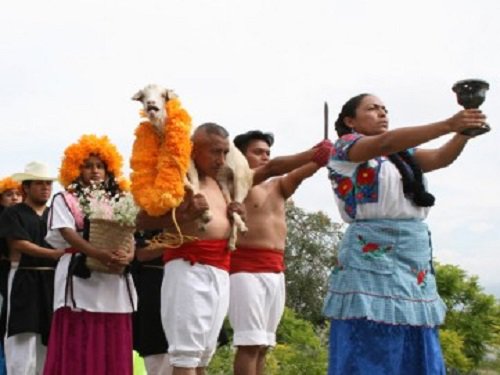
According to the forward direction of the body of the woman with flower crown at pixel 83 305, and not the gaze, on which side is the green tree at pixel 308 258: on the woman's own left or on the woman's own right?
on the woman's own left

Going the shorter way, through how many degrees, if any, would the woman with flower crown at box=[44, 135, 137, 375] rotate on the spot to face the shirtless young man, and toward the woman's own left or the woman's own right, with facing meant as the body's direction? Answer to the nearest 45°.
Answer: approximately 45° to the woman's own left

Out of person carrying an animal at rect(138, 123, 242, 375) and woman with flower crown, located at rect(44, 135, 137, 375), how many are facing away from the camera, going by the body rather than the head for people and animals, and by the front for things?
0

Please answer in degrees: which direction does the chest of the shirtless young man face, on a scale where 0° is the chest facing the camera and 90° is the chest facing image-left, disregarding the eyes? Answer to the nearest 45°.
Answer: approximately 315°

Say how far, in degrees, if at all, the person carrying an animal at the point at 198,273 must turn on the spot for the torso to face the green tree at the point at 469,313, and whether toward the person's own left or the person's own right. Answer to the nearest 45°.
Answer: approximately 90° to the person's own left

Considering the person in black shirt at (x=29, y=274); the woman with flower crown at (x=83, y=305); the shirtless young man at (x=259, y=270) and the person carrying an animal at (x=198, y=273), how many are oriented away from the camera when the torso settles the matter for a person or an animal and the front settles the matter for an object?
0

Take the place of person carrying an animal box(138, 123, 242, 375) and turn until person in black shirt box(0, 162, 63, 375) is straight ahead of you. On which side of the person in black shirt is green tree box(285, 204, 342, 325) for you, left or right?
right

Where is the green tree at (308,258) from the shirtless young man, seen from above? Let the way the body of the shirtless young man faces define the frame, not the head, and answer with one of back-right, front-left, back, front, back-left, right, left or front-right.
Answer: back-left

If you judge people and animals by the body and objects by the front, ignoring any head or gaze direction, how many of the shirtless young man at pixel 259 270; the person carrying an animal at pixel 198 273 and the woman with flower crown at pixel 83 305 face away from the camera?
0

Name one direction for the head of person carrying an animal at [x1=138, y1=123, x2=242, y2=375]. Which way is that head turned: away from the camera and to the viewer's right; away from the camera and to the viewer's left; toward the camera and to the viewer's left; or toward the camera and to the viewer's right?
toward the camera and to the viewer's right

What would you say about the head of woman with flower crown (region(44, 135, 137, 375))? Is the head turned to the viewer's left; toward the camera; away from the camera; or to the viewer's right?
toward the camera
